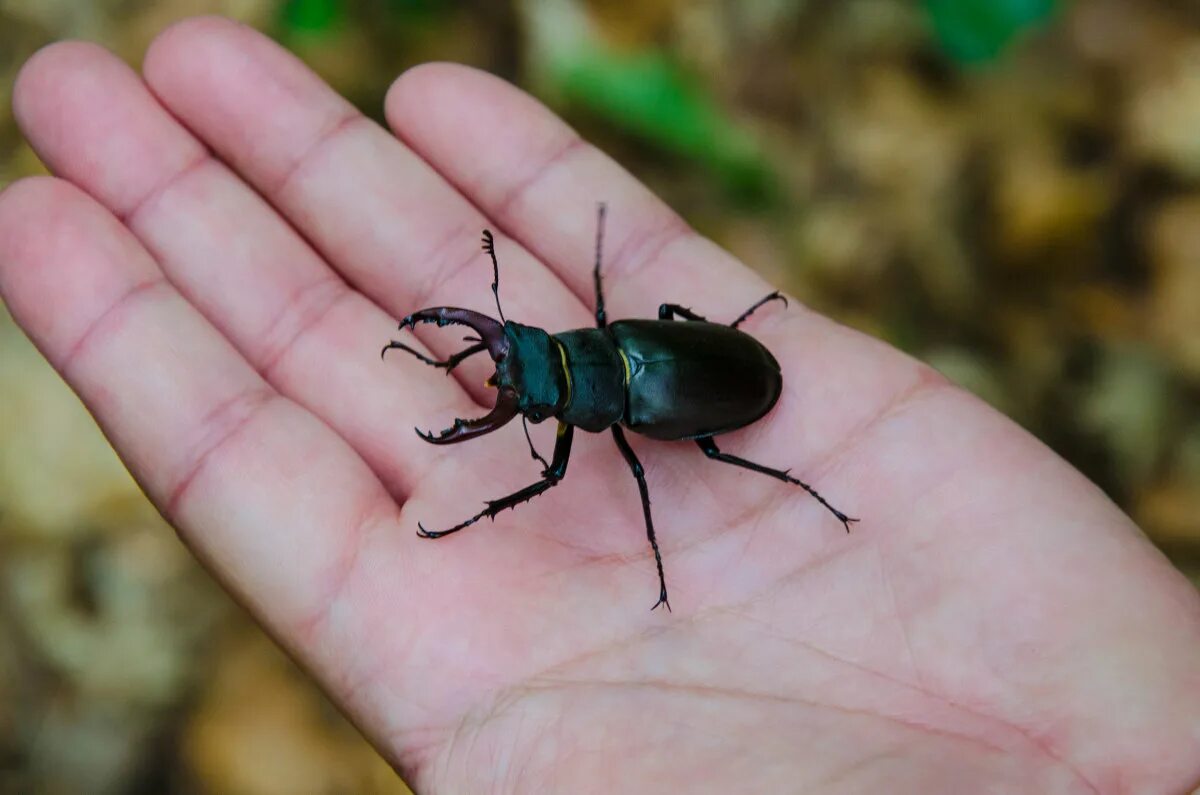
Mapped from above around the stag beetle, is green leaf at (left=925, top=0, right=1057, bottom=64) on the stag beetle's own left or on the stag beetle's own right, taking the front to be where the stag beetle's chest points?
on the stag beetle's own right

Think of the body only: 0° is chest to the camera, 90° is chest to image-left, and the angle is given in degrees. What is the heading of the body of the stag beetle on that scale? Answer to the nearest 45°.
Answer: approximately 90°
